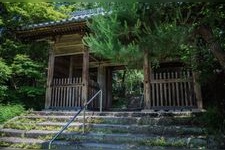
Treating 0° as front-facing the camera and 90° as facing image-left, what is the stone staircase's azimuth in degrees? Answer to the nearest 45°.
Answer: approximately 0°

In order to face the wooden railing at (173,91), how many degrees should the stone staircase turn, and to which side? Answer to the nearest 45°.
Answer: approximately 135° to its left
